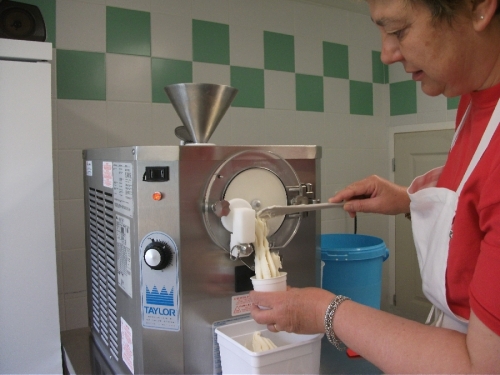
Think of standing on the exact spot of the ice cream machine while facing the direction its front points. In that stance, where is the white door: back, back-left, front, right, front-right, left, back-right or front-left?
left

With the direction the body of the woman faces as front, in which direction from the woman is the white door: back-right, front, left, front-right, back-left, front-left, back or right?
right

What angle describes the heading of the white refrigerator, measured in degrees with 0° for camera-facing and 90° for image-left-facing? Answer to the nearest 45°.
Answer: approximately 315°

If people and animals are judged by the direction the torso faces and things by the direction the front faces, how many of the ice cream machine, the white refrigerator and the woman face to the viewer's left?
1

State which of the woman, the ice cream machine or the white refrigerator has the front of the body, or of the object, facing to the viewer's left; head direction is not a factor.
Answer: the woman

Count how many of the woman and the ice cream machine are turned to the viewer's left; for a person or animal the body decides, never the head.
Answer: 1

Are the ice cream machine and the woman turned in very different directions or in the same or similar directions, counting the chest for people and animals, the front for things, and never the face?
very different directions

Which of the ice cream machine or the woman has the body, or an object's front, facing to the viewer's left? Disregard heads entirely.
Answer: the woman

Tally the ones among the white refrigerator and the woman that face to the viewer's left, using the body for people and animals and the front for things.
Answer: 1

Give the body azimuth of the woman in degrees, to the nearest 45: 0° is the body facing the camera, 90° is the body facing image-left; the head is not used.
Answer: approximately 90°

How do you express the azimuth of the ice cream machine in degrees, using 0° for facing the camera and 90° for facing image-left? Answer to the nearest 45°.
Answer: approximately 315°

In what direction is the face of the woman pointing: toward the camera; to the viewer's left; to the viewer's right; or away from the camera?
to the viewer's left

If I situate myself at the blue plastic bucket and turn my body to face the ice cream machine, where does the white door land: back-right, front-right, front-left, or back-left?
back-right

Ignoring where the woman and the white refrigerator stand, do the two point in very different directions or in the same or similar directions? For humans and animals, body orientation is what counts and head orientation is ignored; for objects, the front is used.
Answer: very different directions

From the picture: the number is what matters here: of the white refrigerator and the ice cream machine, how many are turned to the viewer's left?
0
